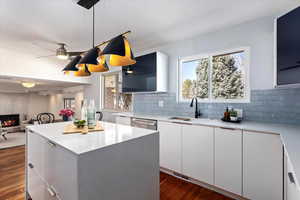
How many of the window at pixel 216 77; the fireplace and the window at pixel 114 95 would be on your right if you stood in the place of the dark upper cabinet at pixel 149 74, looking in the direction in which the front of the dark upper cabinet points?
2

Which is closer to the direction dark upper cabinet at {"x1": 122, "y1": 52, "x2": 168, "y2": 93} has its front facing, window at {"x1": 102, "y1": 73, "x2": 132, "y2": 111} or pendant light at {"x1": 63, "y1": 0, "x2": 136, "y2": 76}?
the pendant light

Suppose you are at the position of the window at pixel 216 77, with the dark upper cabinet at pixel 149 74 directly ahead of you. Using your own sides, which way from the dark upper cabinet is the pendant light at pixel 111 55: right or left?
left

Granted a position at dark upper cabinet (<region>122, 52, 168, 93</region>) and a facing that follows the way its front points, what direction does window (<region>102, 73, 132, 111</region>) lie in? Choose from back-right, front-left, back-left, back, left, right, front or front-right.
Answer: right

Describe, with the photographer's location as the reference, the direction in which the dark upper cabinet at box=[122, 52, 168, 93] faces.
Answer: facing the viewer and to the left of the viewer

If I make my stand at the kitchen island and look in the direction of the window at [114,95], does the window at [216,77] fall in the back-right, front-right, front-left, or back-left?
front-right

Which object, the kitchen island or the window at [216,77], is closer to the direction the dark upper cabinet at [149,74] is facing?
the kitchen island

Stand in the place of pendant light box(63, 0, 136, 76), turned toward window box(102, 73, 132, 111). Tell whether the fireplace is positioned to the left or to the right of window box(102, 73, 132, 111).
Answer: left

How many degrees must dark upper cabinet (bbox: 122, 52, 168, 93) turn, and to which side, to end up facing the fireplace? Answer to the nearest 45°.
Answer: approximately 90° to its right

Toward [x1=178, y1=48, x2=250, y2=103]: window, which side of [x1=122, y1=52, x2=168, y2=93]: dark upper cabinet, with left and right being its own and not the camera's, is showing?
left

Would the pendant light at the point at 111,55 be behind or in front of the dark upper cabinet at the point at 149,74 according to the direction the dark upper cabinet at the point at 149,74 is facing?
in front

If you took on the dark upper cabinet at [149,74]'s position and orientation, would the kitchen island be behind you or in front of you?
in front
